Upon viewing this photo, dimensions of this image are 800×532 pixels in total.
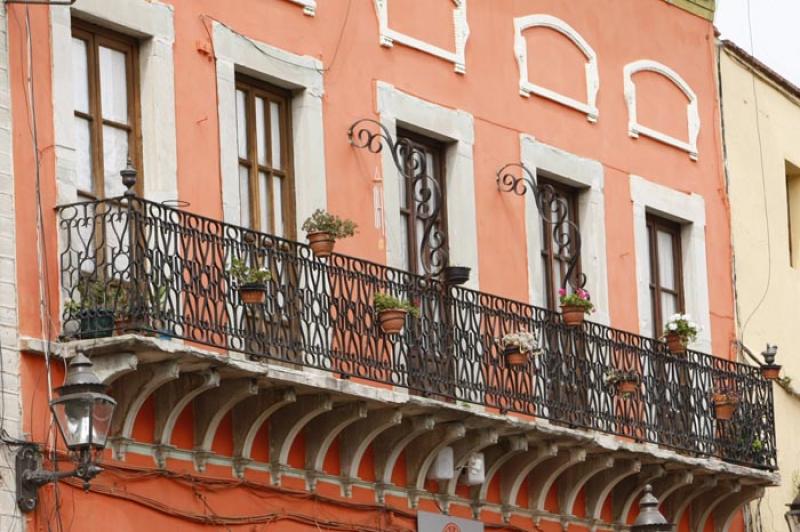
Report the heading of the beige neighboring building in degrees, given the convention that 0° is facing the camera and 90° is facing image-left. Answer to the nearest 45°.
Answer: approximately 315°

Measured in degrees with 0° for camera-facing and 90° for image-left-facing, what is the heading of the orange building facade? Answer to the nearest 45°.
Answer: approximately 315°

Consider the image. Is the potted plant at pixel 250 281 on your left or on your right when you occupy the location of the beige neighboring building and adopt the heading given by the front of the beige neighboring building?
on your right

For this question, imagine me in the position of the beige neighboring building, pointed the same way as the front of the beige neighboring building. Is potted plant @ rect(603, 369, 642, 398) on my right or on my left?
on my right

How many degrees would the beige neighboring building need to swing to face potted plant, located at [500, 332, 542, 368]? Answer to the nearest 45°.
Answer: approximately 90° to its right

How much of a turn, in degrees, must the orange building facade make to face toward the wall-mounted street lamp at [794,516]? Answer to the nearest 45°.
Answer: approximately 90° to its left

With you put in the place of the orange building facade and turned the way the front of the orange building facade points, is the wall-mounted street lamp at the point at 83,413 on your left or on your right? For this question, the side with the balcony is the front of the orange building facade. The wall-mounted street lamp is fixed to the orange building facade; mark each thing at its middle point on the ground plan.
on your right

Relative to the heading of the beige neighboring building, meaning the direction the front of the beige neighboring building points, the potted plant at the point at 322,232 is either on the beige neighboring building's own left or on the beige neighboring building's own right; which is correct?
on the beige neighboring building's own right

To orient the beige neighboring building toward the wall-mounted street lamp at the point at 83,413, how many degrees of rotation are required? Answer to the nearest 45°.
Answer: approximately 90° to its right
